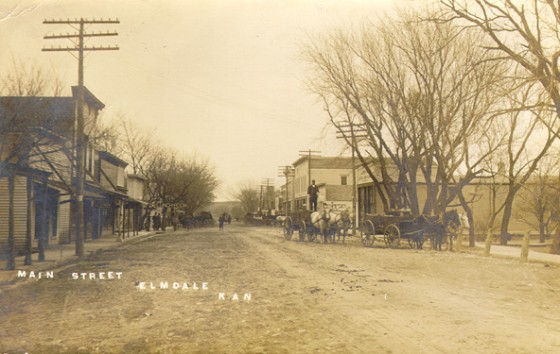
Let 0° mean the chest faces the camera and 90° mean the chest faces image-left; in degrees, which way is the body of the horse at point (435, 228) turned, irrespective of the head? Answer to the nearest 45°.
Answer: approximately 270°

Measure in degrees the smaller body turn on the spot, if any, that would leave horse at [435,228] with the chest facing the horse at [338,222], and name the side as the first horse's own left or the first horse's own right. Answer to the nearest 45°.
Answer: approximately 135° to the first horse's own left

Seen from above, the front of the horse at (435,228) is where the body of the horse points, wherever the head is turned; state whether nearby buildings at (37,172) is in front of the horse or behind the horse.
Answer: behind

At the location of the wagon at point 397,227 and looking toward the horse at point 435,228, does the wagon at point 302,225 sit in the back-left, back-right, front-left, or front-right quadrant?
back-left

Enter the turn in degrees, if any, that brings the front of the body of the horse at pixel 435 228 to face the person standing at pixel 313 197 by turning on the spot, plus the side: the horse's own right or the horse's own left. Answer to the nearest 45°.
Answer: approximately 135° to the horse's own left

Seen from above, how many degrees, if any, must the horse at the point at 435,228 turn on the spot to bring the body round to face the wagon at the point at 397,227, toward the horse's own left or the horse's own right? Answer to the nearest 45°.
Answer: approximately 180°

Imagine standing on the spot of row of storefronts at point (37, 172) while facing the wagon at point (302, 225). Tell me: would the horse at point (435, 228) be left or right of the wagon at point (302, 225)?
right

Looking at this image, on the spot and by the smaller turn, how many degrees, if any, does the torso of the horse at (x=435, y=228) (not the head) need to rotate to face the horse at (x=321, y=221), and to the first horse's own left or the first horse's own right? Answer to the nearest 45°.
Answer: approximately 135° to the first horse's own left

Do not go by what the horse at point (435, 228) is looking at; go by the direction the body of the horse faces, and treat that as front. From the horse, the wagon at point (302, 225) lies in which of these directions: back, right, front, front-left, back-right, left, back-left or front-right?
back-left
